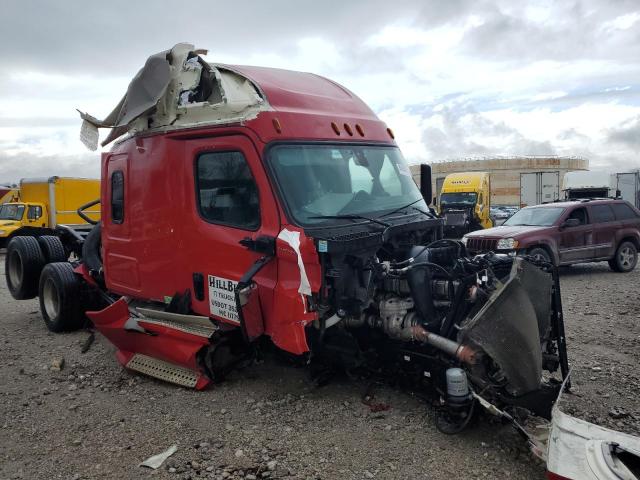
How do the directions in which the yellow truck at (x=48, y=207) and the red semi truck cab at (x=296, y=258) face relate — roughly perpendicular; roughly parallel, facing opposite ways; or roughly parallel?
roughly perpendicular

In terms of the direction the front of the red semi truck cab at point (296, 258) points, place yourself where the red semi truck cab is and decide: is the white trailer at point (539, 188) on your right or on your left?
on your left

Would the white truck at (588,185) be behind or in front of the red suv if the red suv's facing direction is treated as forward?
behind

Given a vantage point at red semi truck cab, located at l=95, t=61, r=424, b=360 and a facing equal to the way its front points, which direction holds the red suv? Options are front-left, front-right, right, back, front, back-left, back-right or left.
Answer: left

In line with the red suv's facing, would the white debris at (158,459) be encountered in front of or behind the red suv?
in front

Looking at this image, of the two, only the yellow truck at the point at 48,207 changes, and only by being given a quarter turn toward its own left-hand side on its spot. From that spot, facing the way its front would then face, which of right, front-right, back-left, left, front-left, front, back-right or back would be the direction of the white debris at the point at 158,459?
front-right

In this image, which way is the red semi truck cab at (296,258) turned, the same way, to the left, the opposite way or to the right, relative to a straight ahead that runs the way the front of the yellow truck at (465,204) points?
to the left

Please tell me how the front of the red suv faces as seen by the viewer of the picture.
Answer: facing the viewer and to the left of the viewer

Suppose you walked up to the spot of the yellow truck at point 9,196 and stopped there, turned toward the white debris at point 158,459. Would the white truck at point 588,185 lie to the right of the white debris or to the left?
left

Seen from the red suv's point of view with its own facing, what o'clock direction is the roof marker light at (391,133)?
The roof marker light is roughly at 11 o'clock from the red suv.

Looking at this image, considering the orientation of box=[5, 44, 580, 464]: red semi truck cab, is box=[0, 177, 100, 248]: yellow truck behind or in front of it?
behind

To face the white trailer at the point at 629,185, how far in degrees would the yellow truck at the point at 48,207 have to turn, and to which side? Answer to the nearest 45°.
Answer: approximately 135° to its left
